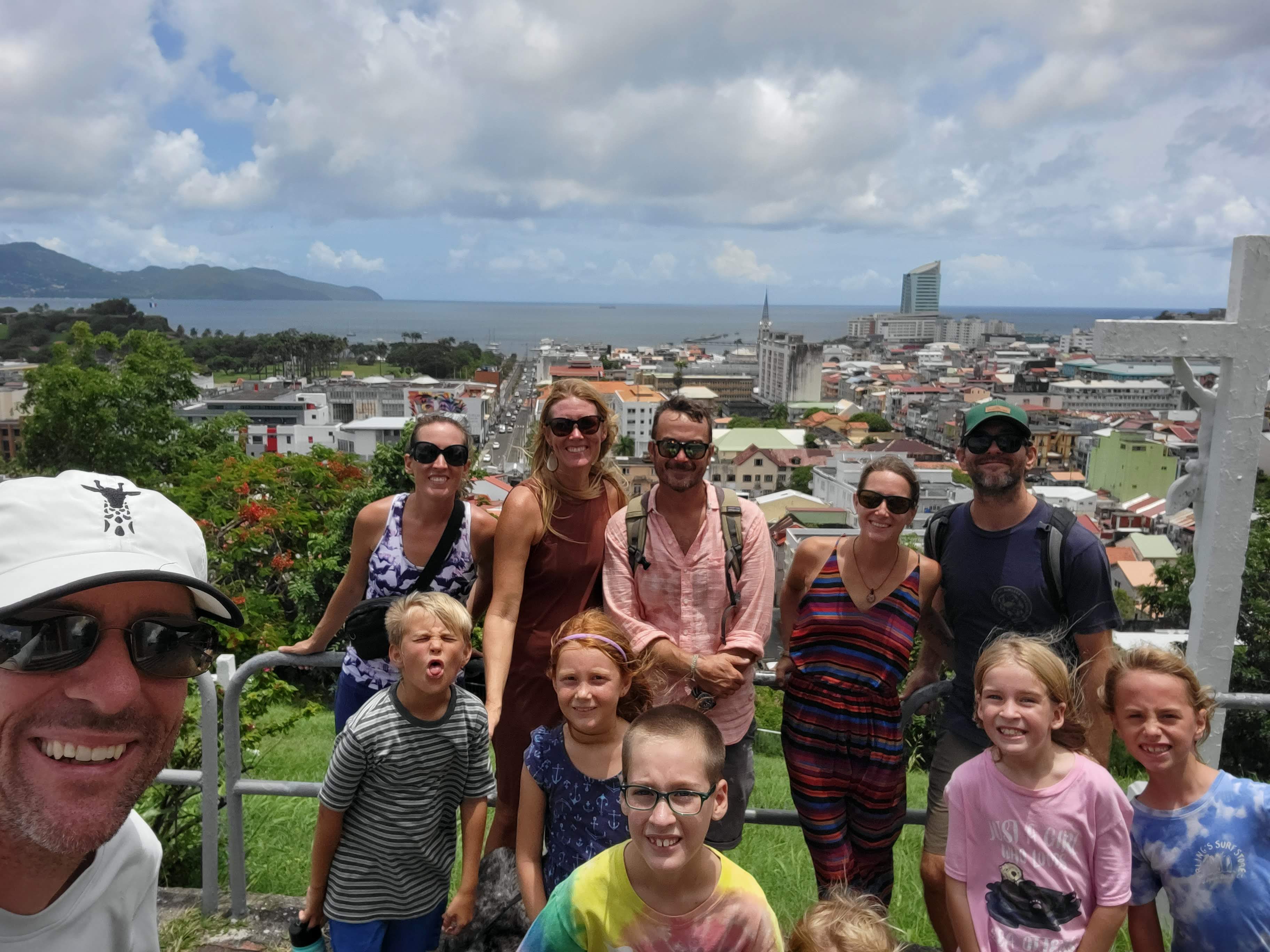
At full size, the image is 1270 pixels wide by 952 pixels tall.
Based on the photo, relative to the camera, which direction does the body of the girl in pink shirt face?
toward the camera

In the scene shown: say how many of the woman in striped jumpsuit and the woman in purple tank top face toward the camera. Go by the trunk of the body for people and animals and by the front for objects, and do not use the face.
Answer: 2

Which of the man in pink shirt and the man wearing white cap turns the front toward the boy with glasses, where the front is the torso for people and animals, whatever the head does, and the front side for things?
the man in pink shirt

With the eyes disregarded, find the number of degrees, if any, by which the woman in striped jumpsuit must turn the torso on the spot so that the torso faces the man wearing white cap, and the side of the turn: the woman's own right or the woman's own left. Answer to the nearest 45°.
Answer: approximately 45° to the woman's own right

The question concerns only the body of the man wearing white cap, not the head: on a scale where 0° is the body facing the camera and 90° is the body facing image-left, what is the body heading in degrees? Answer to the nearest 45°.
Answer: approximately 0°

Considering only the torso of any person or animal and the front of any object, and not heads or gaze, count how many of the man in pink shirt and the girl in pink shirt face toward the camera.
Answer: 2

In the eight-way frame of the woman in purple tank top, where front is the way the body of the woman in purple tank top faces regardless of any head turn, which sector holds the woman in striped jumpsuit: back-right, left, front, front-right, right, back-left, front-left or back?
front-left

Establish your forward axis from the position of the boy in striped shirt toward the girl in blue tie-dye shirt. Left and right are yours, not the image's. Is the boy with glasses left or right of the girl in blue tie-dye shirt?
right

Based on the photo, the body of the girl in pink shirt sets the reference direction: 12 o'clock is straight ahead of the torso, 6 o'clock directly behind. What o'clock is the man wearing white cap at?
The man wearing white cap is roughly at 1 o'clock from the girl in pink shirt.

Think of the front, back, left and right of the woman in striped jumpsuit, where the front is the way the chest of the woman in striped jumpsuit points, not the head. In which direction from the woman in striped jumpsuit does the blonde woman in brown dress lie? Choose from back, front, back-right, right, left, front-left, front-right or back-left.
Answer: right

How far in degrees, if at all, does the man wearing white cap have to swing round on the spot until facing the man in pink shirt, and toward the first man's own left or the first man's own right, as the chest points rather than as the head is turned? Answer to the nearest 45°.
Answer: approximately 135° to the first man's own left
